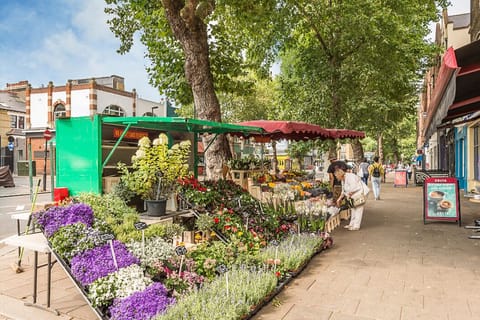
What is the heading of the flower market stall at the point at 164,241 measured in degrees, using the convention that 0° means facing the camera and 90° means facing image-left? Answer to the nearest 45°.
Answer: approximately 315°

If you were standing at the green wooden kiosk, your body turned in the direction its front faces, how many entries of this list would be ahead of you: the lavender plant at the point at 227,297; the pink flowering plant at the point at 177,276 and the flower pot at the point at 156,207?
3

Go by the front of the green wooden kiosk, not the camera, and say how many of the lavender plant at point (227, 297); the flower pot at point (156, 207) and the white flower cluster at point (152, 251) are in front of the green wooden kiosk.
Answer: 3

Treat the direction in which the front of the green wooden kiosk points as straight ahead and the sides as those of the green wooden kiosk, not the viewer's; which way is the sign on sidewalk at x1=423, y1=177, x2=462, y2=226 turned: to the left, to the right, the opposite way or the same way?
to the right

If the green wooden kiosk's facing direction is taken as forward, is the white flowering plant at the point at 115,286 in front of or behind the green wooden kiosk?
in front

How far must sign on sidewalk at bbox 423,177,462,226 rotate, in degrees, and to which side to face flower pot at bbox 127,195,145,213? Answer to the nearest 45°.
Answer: approximately 45° to its right

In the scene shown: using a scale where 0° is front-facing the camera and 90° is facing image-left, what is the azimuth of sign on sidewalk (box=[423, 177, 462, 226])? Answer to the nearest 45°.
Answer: approximately 0°
